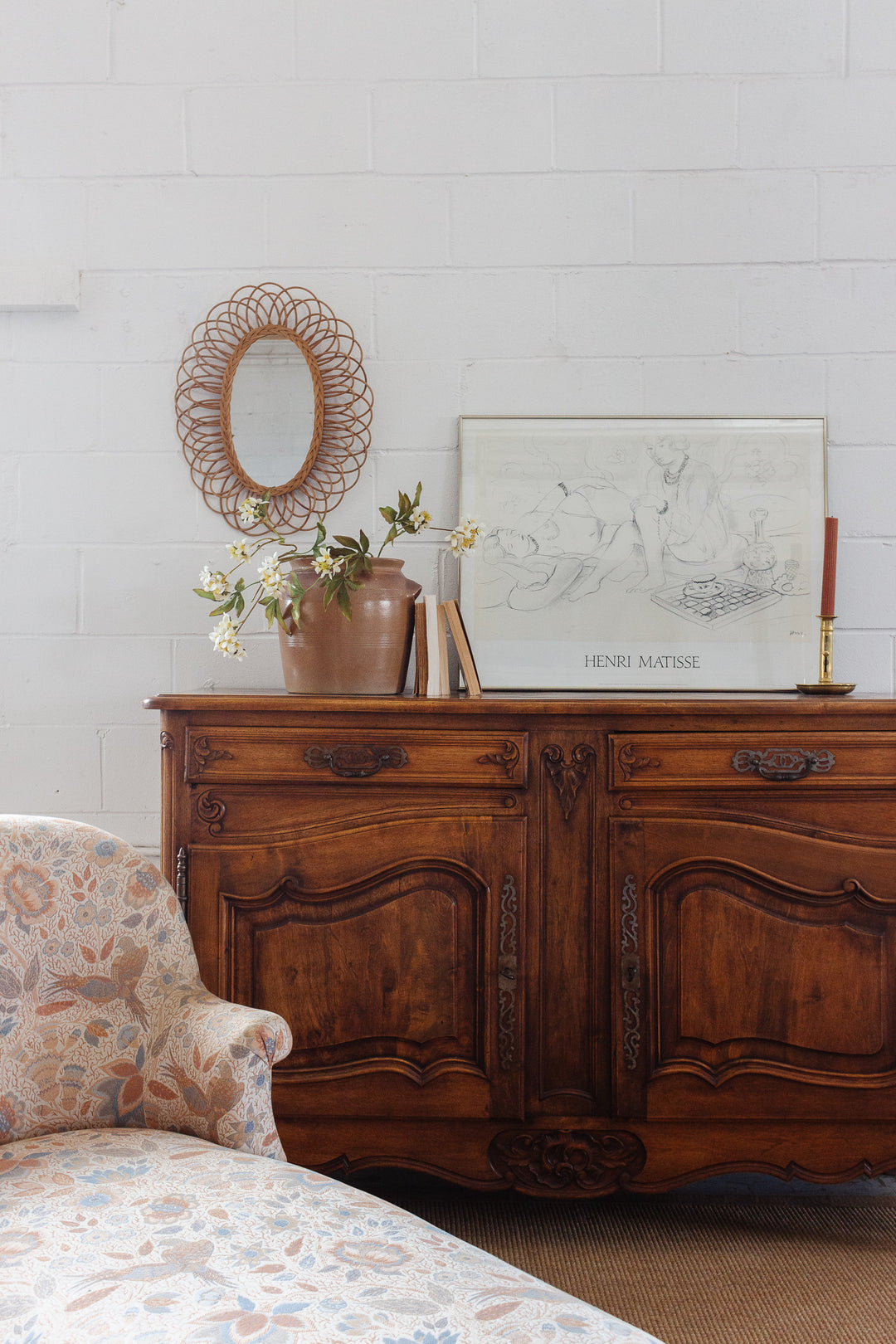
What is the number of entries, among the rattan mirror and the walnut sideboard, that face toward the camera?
2

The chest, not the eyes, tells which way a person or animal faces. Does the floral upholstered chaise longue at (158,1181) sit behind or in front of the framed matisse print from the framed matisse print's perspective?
in front

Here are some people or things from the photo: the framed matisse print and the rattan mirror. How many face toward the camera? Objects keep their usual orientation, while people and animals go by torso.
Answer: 2

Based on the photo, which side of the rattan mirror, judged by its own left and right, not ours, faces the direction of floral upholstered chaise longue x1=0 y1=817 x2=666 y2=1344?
front

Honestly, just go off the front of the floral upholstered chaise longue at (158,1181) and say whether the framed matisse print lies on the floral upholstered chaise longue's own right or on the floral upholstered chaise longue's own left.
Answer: on the floral upholstered chaise longue's own left

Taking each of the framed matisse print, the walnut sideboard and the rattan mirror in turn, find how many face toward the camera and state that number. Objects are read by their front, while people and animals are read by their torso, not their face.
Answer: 3
